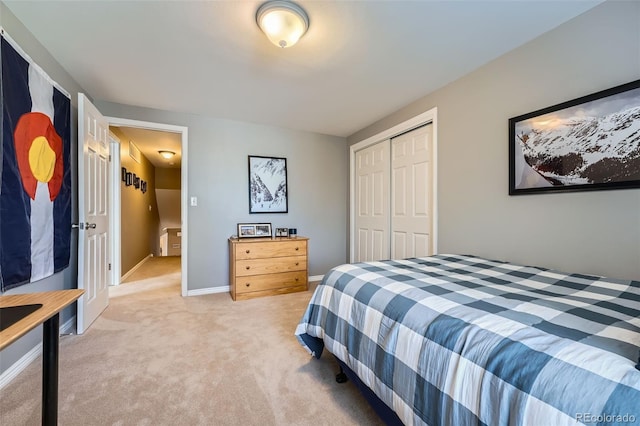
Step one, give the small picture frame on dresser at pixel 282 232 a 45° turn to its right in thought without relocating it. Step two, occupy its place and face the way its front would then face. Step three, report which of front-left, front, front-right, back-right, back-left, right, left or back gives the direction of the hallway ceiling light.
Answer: right

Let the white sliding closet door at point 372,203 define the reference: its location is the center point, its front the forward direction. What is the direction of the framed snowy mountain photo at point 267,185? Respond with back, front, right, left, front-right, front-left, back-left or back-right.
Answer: front-right

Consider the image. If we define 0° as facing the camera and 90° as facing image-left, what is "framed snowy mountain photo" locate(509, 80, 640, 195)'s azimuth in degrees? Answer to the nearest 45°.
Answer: approximately 45°

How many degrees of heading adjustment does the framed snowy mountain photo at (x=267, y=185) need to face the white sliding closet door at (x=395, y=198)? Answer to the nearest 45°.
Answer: approximately 45° to its left

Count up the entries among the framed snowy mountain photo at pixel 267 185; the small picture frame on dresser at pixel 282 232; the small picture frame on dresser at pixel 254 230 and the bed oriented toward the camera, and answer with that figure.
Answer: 3

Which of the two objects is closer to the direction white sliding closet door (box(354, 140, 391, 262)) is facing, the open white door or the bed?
the open white door

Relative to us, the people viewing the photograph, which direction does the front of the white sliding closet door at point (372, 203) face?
facing the viewer and to the left of the viewer

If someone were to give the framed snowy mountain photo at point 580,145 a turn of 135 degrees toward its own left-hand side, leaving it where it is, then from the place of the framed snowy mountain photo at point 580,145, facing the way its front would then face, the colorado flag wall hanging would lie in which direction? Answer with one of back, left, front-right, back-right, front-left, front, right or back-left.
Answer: back-right

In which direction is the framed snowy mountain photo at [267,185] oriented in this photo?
toward the camera

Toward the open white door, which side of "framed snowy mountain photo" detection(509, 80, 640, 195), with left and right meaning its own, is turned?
front

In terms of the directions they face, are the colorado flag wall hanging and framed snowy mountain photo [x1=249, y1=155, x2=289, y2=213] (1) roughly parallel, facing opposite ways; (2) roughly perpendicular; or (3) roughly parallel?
roughly perpendicular
